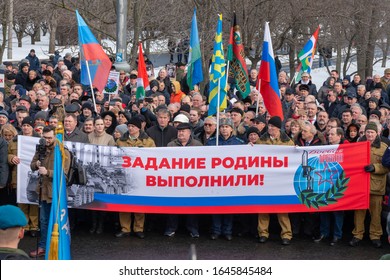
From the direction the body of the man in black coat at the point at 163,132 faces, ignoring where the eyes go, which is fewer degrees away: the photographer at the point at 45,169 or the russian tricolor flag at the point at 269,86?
the photographer

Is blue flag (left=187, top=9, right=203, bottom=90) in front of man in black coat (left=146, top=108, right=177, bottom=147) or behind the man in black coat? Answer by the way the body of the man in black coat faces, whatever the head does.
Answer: behind

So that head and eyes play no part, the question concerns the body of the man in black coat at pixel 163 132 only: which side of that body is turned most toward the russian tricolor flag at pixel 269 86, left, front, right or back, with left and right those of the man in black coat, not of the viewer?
left

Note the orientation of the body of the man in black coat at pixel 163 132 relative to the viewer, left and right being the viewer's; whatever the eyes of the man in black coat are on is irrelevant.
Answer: facing the viewer

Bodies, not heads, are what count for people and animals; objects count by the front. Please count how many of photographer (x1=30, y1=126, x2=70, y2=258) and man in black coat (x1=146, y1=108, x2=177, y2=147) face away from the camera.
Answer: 0
